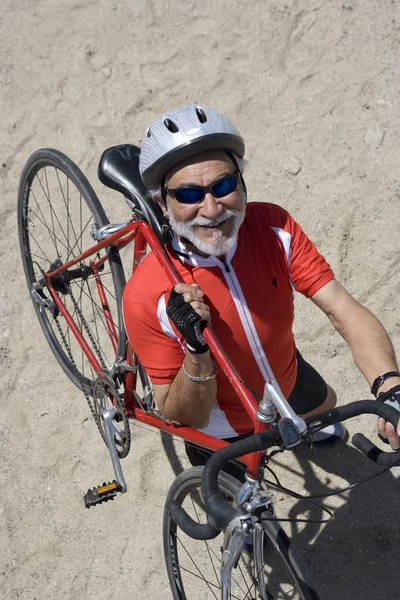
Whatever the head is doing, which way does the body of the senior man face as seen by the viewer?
toward the camera
